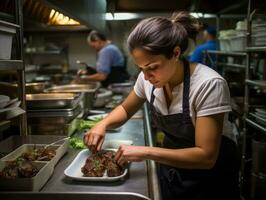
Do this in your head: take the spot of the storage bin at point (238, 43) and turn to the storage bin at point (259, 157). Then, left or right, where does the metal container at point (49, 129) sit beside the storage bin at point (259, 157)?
right

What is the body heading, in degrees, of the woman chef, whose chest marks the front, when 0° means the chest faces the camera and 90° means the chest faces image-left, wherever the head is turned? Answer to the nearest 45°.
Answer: approximately 45°
